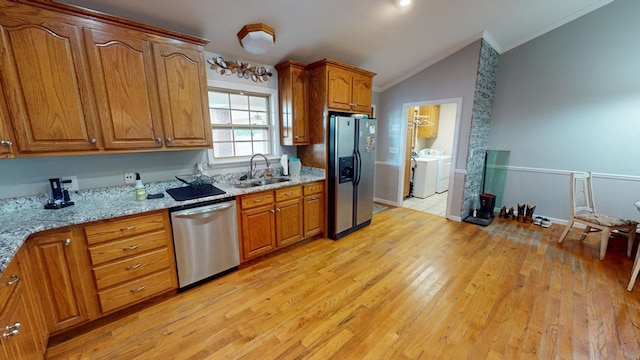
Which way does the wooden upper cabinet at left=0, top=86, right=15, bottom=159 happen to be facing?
to the viewer's right

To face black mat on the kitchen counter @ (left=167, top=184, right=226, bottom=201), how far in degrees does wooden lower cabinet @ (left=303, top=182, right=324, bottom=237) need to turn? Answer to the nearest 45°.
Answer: approximately 90° to its right

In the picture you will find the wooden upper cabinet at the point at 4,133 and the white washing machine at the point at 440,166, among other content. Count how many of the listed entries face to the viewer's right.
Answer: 1

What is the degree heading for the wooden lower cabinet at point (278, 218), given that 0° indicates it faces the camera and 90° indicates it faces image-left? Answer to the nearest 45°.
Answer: approximately 315°

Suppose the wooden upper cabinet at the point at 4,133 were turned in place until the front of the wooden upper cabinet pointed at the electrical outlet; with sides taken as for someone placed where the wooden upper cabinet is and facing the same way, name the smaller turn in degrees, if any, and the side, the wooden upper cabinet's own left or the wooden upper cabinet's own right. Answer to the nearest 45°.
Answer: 0° — it already faces it

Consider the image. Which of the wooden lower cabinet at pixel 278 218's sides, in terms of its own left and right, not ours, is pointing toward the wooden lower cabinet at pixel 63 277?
right

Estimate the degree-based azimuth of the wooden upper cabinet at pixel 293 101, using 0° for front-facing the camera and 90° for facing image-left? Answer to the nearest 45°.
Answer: approximately 315°

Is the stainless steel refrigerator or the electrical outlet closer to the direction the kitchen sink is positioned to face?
the stainless steel refrigerator

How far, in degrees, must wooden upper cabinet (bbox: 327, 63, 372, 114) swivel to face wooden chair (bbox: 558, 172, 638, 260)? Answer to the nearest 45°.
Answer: approximately 45° to its left

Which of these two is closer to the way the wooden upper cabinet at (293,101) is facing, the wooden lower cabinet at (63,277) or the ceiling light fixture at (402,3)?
the ceiling light fixture

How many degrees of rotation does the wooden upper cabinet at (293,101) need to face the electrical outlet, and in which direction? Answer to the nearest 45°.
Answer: approximately 90° to its right

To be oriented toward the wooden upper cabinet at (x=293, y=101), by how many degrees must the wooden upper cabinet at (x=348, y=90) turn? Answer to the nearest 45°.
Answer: approximately 135° to its right

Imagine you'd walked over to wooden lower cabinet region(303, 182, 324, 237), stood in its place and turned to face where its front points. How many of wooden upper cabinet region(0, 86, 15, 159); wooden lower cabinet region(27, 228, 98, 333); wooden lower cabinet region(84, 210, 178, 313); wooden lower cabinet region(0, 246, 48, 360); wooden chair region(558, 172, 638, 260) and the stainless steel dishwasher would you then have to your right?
5
